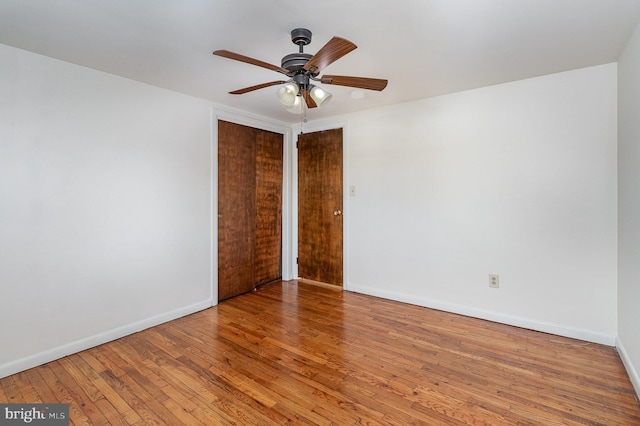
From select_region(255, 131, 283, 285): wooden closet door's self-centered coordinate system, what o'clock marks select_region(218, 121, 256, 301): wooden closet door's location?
select_region(218, 121, 256, 301): wooden closet door is roughly at 3 o'clock from select_region(255, 131, 283, 285): wooden closet door.

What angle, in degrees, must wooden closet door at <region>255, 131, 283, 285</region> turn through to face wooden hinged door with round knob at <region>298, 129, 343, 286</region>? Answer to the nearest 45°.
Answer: approximately 45° to its left

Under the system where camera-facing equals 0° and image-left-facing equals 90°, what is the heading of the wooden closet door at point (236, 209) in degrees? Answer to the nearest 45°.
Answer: approximately 315°

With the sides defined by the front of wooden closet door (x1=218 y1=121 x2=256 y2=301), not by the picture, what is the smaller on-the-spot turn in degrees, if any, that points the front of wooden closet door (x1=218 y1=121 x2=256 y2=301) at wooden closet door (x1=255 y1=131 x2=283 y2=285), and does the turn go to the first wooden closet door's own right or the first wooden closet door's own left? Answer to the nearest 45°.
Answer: approximately 90° to the first wooden closet door's own left

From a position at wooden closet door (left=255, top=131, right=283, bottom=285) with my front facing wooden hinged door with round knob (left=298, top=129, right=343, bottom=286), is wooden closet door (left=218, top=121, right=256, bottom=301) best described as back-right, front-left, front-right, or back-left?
back-right

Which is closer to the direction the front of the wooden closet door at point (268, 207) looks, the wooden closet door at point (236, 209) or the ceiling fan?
the ceiling fan

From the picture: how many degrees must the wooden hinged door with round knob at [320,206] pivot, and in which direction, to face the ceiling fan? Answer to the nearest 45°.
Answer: approximately 45° to its left

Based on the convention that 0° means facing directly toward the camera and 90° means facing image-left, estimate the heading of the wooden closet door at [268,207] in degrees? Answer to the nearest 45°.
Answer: approximately 315°
